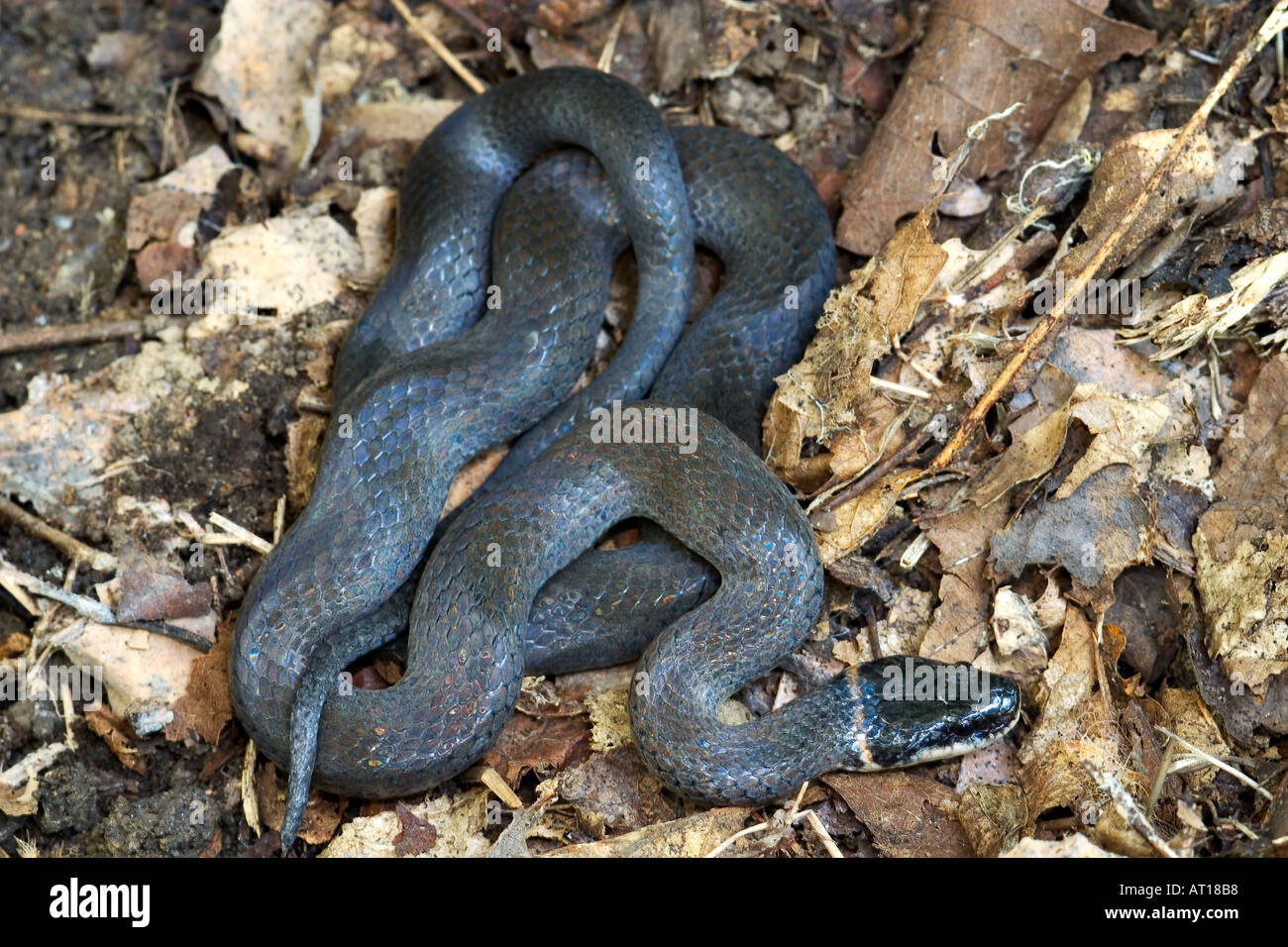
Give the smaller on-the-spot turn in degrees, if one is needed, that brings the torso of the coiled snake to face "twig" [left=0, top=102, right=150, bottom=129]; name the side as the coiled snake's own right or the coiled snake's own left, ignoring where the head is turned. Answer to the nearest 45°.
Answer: approximately 135° to the coiled snake's own left

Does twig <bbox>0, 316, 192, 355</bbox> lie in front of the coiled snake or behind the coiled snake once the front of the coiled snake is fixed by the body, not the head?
behind

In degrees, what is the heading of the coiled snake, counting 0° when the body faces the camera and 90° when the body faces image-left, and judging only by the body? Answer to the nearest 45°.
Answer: approximately 270°

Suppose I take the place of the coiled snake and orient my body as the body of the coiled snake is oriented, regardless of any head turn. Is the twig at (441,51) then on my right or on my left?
on my left

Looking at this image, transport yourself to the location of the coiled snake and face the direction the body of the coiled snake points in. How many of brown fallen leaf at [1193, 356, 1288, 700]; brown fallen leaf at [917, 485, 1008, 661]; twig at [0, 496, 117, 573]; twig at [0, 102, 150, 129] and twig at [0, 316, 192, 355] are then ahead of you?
2

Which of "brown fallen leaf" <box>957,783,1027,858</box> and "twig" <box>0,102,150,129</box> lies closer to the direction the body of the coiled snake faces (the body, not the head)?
the brown fallen leaf

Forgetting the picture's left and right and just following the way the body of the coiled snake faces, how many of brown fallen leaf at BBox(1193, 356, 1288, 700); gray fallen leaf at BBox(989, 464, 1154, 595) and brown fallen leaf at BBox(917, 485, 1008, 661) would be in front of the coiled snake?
3

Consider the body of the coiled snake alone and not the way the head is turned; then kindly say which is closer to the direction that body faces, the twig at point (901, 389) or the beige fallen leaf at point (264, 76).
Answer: the twig

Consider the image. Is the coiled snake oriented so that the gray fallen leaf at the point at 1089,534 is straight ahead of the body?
yes

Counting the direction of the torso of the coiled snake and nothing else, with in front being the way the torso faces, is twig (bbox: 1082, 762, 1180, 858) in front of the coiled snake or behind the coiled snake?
in front

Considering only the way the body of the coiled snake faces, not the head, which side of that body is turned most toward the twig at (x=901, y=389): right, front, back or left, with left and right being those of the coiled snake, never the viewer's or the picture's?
front

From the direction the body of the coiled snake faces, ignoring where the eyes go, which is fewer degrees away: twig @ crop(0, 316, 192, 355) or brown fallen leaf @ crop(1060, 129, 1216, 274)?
the brown fallen leaf

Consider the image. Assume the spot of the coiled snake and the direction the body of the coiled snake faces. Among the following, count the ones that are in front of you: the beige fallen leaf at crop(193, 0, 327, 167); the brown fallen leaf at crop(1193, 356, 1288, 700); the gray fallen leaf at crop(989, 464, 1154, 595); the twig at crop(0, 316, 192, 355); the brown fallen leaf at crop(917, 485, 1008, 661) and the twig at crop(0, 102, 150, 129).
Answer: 3

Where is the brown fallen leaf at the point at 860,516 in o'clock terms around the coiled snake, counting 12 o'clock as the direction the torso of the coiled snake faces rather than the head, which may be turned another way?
The brown fallen leaf is roughly at 12 o'clock from the coiled snake.

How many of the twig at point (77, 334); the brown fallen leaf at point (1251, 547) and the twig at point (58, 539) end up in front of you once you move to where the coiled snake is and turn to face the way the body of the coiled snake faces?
1
